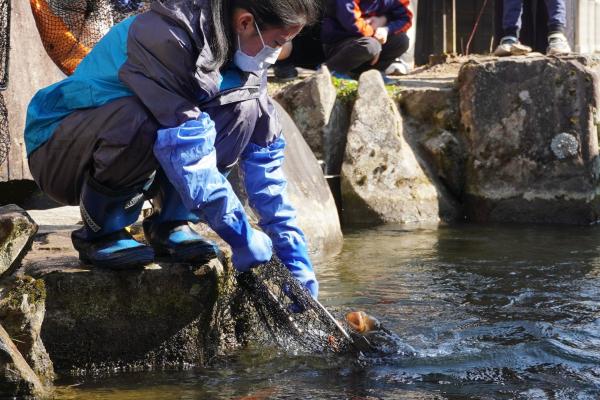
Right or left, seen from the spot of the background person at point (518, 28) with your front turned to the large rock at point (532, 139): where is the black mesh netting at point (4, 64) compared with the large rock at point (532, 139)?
right

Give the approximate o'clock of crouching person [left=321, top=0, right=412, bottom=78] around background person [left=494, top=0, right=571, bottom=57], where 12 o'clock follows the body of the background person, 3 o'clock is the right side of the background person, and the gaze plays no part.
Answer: The crouching person is roughly at 3 o'clock from the background person.

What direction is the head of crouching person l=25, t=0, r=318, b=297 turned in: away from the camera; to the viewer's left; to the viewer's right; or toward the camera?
to the viewer's right

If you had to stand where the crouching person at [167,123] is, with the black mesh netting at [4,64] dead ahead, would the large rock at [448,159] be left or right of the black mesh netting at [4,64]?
right

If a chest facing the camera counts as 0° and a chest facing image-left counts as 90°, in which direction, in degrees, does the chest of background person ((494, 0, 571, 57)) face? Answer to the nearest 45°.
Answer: approximately 0°

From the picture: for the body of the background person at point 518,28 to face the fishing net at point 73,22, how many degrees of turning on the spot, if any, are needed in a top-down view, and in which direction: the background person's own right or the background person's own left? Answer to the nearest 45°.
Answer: approximately 45° to the background person's own right

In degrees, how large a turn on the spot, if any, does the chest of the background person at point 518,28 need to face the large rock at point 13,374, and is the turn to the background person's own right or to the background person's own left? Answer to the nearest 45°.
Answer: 0° — they already face it

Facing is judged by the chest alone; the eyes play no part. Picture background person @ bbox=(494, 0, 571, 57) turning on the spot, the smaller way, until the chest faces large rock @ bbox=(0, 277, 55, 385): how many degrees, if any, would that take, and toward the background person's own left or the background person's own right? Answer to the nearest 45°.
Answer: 0° — they already face it

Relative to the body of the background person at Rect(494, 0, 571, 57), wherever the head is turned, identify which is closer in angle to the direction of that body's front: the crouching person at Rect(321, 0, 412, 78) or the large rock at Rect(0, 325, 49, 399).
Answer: the large rock

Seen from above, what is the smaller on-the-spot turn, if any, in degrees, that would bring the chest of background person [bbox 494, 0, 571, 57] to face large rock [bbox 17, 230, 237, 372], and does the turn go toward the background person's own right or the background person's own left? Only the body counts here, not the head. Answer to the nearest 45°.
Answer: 0° — they already face it
